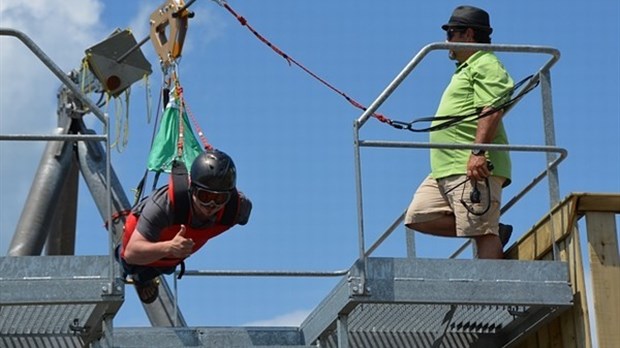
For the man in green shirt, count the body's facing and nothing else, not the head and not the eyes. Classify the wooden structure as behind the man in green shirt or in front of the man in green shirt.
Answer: behind

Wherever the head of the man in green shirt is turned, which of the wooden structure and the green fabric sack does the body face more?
the green fabric sack

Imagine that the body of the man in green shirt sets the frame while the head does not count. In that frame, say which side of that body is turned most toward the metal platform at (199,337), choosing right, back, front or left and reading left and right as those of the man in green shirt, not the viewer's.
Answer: front

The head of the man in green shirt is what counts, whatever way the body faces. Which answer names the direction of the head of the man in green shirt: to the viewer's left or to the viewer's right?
to the viewer's left

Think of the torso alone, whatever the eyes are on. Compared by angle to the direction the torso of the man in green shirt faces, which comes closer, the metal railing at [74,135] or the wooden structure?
the metal railing

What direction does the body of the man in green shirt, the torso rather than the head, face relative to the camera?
to the viewer's left

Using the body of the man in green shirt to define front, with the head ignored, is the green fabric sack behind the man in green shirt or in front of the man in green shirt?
in front

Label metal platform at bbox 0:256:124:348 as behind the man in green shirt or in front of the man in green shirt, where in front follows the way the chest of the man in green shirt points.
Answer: in front
